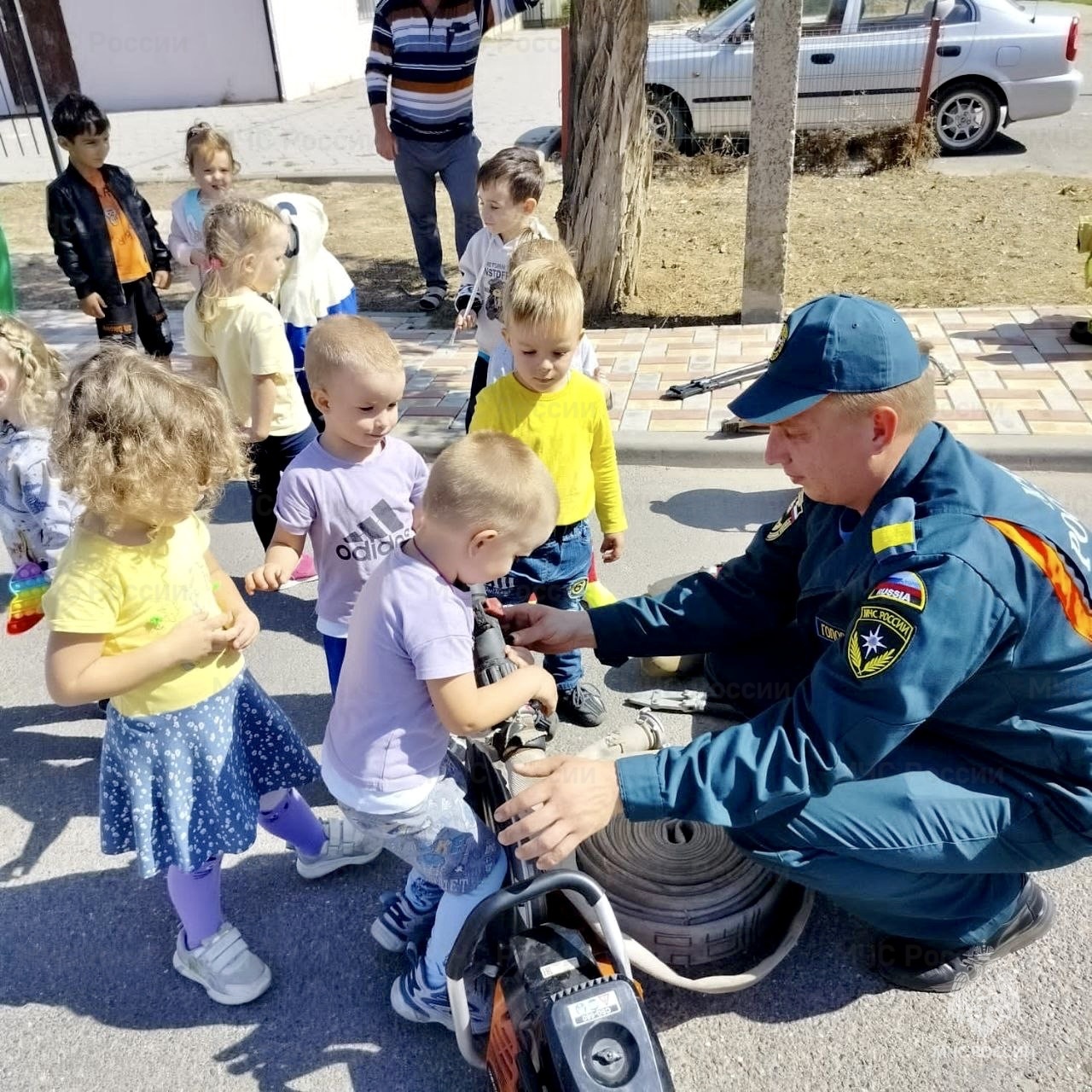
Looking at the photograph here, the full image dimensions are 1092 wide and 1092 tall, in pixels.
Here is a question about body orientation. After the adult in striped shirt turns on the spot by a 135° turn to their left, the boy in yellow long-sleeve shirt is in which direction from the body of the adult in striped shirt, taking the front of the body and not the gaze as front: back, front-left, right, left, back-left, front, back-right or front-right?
back-right

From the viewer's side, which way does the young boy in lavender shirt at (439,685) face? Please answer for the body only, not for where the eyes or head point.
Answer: to the viewer's right

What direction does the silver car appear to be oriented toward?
to the viewer's left

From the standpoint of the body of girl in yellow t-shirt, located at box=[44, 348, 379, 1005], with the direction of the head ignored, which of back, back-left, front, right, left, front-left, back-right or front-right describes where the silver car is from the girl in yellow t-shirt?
left

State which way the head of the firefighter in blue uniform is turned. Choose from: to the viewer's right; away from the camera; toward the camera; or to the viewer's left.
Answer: to the viewer's left

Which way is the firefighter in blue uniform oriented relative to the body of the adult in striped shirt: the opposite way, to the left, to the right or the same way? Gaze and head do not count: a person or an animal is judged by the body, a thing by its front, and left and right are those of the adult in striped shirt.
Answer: to the right

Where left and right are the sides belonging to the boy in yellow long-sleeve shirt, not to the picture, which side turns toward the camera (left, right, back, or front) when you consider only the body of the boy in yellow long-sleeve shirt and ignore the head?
front

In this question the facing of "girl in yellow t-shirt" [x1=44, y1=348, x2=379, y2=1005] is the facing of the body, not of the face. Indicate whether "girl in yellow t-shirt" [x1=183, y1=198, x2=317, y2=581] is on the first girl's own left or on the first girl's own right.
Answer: on the first girl's own left

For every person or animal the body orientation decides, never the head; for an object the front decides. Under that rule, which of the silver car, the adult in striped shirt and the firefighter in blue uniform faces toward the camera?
the adult in striped shirt

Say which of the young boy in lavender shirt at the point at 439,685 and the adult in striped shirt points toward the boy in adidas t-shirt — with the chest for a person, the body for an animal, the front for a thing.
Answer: the adult in striped shirt

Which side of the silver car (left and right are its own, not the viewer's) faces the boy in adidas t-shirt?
left

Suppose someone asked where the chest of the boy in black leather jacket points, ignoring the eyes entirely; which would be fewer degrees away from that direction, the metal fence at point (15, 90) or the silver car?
the silver car

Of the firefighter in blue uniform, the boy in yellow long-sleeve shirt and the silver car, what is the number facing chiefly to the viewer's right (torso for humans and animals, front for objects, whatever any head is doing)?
0

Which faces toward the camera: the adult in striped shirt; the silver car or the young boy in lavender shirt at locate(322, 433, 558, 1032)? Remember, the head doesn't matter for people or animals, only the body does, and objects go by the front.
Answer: the adult in striped shirt

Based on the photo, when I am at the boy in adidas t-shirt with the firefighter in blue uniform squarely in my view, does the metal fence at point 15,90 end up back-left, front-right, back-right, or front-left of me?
back-left

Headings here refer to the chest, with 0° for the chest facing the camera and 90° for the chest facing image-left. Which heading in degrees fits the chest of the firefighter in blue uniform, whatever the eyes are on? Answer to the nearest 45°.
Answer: approximately 90°

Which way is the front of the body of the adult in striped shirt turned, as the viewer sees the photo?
toward the camera
